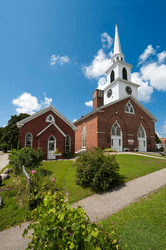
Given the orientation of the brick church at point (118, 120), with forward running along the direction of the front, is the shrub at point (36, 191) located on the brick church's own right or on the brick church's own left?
on the brick church's own right

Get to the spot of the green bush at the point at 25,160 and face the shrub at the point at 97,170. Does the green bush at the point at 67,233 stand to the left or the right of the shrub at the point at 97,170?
right

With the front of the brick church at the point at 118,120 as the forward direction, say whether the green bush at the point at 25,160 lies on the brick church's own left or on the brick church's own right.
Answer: on the brick church's own right

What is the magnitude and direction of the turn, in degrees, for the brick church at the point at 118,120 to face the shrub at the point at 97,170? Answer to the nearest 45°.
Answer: approximately 45° to its right

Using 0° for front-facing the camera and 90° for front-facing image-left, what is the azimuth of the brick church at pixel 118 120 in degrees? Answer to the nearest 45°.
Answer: approximately 315°
